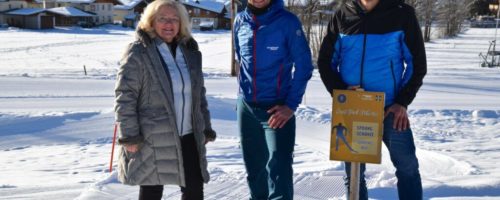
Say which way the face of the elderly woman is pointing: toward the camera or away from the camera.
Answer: toward the camera

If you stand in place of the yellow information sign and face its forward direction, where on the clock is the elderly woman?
The elderly woman is roughly at 3 o'clock from the yellow information sign.

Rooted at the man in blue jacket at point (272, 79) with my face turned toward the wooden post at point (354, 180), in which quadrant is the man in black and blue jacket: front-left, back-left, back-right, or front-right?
front-left

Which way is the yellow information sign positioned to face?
toward the camera

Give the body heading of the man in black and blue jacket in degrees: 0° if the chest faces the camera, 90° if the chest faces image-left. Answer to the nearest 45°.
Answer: approximately 0°

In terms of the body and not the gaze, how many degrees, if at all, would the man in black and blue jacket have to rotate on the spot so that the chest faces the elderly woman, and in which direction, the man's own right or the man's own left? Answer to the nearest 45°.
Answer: approximately 90° to the man's own right

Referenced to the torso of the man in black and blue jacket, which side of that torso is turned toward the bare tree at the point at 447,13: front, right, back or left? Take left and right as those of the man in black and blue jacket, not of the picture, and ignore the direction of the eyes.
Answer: back

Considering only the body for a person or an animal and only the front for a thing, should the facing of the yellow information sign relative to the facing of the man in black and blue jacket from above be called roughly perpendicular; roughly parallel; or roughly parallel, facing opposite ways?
roughly parallel

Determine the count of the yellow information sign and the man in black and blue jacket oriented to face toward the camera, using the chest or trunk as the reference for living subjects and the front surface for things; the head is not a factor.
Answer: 2

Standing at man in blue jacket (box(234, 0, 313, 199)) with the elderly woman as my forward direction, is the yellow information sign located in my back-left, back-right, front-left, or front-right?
back-left

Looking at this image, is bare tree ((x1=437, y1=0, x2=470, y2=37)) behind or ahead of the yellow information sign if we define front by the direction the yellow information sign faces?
behind

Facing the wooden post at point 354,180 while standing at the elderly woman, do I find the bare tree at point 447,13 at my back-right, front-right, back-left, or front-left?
front-left

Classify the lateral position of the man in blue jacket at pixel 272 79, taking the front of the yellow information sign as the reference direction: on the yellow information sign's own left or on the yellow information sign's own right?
on the yellow information sign's own right

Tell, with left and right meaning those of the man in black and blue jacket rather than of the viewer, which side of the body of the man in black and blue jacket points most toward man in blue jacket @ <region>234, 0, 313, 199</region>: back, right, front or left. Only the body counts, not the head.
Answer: right
